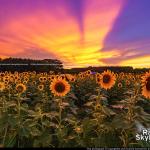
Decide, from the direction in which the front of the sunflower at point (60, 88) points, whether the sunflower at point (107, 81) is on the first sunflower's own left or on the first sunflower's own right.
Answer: on the first sunflower's own left

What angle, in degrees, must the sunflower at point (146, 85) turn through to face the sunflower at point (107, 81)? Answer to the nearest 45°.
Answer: approximately 135° to its right

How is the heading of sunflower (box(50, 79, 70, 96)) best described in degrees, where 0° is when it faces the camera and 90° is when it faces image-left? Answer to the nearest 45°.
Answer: approximately 0°

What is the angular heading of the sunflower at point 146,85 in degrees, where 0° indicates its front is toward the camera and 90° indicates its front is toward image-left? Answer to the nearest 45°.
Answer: approximately 0°
